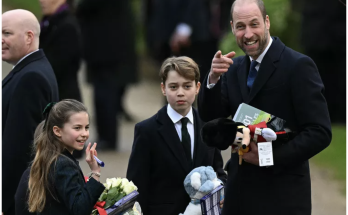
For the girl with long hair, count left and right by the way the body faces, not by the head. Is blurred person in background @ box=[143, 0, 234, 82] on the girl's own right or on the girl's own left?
on the girl's own left

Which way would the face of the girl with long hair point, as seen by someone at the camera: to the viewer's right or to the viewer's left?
to the viewer's right

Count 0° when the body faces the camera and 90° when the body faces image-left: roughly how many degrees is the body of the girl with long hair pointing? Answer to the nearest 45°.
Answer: approximately 270°

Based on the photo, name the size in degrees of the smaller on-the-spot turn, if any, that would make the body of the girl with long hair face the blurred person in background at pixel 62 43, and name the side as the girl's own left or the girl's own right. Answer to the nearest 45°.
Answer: approximately 90° to the girl's own left

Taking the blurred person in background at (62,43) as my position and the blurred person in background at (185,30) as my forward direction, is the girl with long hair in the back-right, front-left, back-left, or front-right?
back-right

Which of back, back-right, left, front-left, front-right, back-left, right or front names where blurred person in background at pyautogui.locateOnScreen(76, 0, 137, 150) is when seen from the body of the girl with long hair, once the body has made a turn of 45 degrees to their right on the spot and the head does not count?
back-left

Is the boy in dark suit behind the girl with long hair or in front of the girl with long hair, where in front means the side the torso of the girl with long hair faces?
in front
